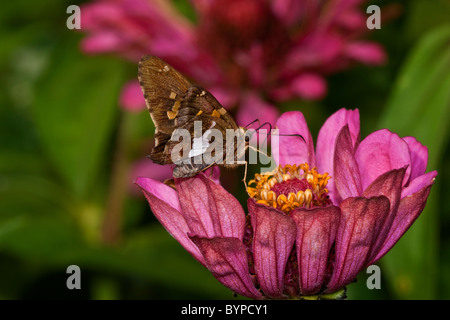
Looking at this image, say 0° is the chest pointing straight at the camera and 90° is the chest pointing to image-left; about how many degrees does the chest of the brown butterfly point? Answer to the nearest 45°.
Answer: approximately 270°
